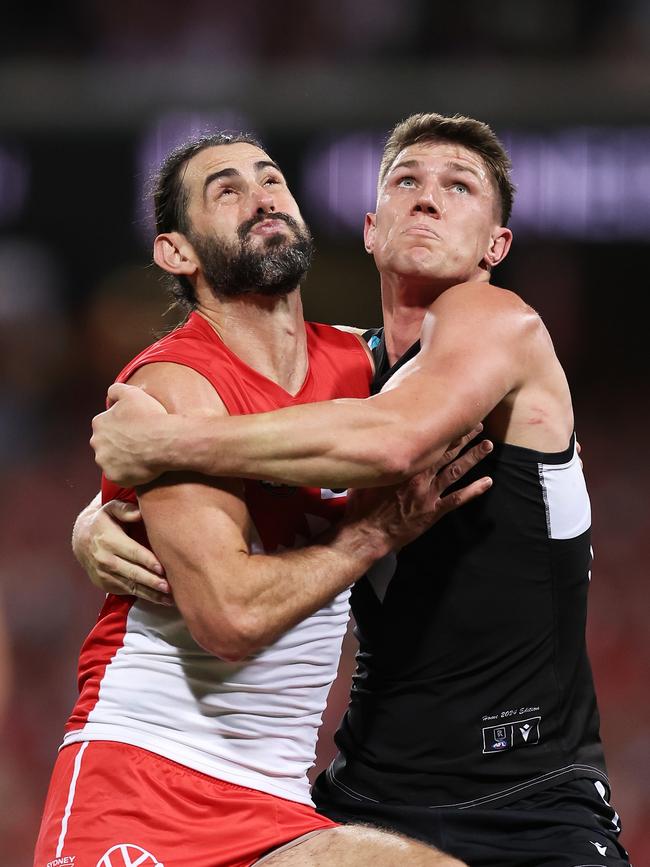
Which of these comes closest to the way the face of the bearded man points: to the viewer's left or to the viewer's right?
to the viewer's right

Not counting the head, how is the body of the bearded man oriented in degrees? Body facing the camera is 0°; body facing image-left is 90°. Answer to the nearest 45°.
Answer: approximately 315°
